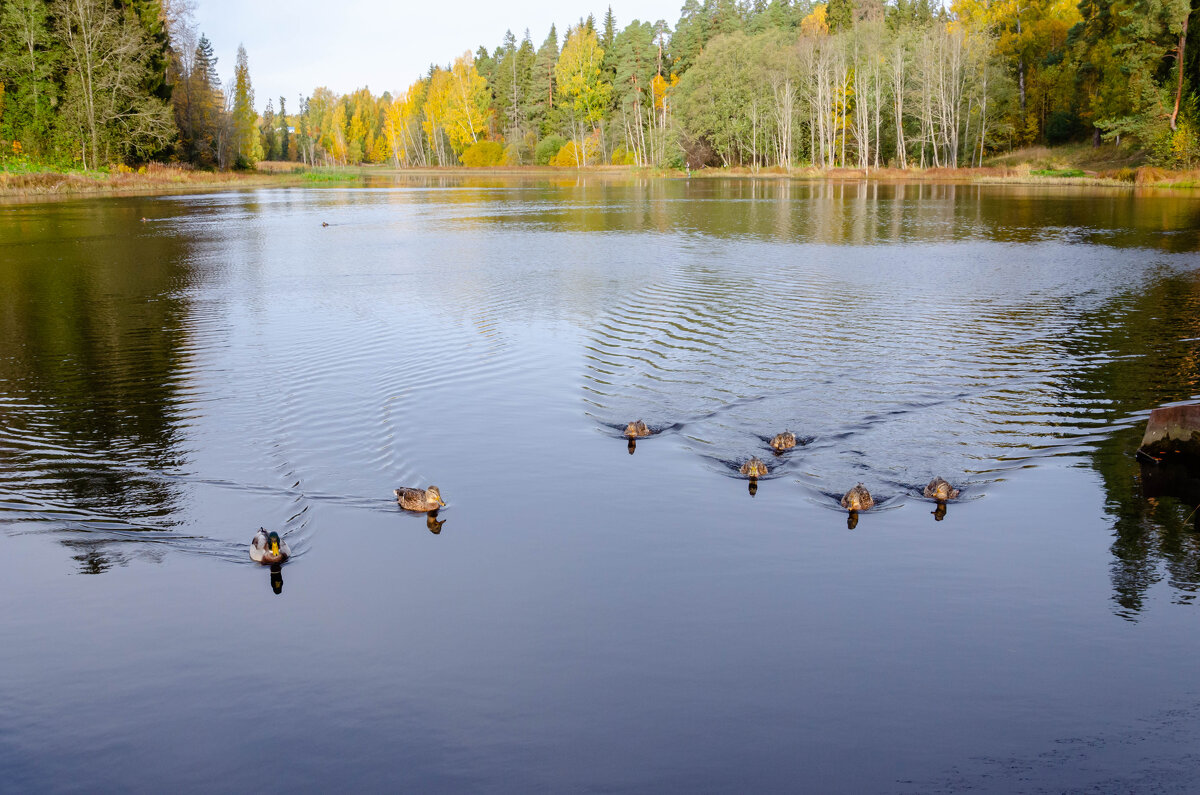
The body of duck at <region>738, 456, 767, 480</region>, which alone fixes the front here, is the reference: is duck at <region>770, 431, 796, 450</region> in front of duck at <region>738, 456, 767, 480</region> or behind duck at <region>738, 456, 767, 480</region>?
behind

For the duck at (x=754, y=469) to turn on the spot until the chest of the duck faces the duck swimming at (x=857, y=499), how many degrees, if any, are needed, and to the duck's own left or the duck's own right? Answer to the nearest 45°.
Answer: approximately 45° to the duck's own left

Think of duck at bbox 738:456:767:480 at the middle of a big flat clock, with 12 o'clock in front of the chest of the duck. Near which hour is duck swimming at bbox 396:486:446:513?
The duck swimming is roughly at 2 o'clock from the duck.

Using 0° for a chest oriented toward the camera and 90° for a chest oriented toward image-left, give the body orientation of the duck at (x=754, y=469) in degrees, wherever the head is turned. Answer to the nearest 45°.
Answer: approximately 0°

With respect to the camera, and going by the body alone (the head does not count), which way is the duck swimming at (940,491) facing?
toward the camera

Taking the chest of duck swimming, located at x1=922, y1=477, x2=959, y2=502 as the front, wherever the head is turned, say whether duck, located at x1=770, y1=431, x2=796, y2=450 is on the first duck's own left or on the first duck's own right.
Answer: on the first duck's own right

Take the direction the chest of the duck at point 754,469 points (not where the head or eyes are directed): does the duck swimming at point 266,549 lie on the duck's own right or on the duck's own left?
on the duck's own right

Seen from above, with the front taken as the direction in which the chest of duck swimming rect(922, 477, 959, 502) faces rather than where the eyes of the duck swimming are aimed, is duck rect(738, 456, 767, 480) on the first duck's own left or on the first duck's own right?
on the first duck's own right

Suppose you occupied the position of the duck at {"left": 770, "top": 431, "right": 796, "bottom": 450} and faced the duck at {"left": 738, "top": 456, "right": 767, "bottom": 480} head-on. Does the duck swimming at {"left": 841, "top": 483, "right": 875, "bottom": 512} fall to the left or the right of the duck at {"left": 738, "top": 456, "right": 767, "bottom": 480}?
left

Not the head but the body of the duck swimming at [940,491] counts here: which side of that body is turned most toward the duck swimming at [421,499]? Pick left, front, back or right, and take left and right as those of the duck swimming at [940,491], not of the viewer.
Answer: right

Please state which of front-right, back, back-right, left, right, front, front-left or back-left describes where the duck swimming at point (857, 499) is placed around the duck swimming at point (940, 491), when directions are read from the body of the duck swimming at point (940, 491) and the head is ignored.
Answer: front-right
